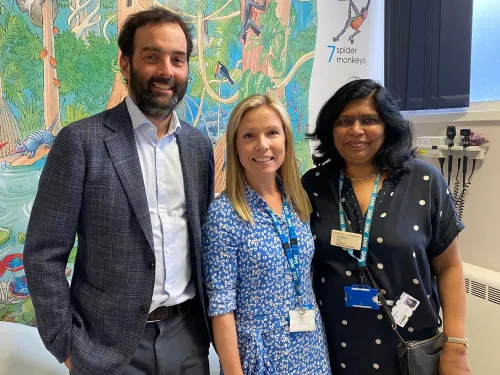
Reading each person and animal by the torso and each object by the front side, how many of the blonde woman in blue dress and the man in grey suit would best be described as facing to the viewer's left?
0

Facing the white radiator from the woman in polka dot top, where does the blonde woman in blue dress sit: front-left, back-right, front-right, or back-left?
back-left

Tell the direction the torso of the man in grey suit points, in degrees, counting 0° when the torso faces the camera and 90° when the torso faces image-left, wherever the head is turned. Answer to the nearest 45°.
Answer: approximately 315°

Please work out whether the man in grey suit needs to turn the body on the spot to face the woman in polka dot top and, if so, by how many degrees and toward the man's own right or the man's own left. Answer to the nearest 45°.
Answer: approximately 45° to the man's own left

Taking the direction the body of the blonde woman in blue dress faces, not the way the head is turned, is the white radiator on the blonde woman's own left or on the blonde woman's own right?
on the blonde woman's own left

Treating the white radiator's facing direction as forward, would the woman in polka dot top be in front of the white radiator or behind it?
in front

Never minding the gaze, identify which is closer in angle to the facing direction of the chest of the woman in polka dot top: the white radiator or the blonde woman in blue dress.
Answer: the blonde woman in blue dress

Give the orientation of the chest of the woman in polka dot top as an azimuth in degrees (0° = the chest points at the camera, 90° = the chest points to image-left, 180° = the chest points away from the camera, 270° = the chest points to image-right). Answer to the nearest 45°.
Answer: approximately 45°
